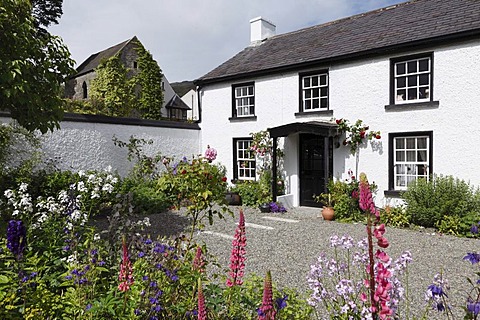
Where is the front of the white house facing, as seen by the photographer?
facing the viewer and to the left of the viewer

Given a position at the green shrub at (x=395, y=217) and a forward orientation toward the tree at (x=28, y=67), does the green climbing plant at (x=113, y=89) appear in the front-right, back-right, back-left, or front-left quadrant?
front-right

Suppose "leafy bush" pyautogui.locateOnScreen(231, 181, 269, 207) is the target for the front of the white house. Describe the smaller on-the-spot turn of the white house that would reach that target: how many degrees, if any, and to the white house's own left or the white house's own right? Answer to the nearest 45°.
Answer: approximately 45° to the white house's own right

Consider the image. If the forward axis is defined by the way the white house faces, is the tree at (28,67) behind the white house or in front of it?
in front

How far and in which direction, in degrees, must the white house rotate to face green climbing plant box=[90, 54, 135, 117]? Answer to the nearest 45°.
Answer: approximately 90° to its right

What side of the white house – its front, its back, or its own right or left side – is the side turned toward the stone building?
right
